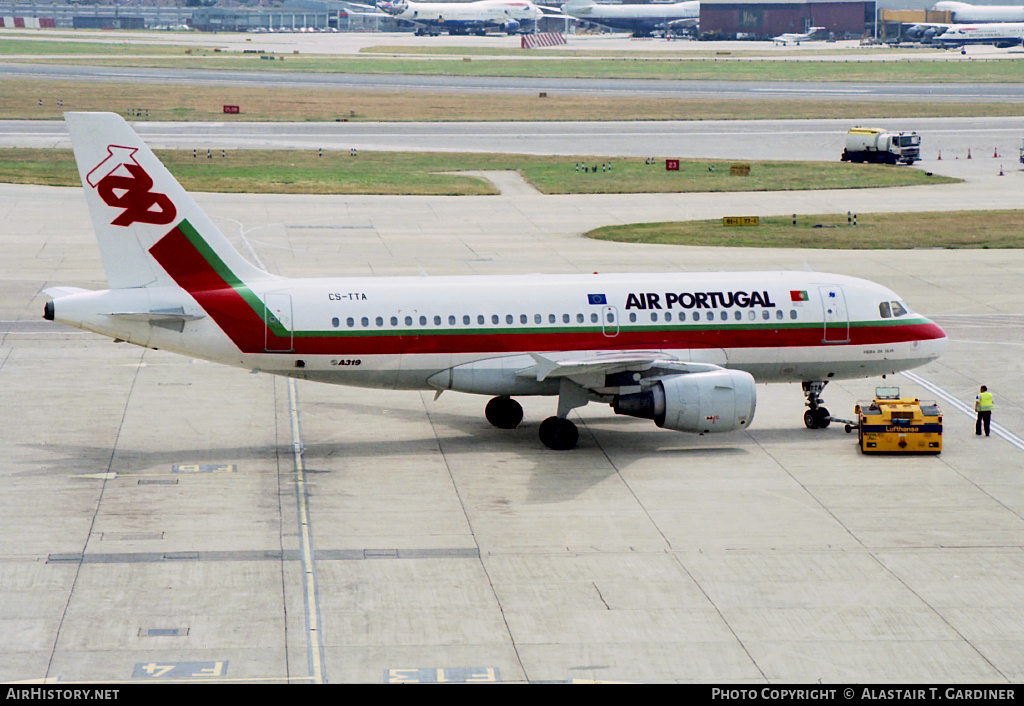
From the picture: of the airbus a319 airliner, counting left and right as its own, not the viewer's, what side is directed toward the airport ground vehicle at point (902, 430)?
front

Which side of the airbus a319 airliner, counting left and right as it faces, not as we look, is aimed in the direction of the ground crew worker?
front

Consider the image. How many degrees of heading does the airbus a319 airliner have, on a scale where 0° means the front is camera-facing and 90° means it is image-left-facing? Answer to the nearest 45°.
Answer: approximately 270°
